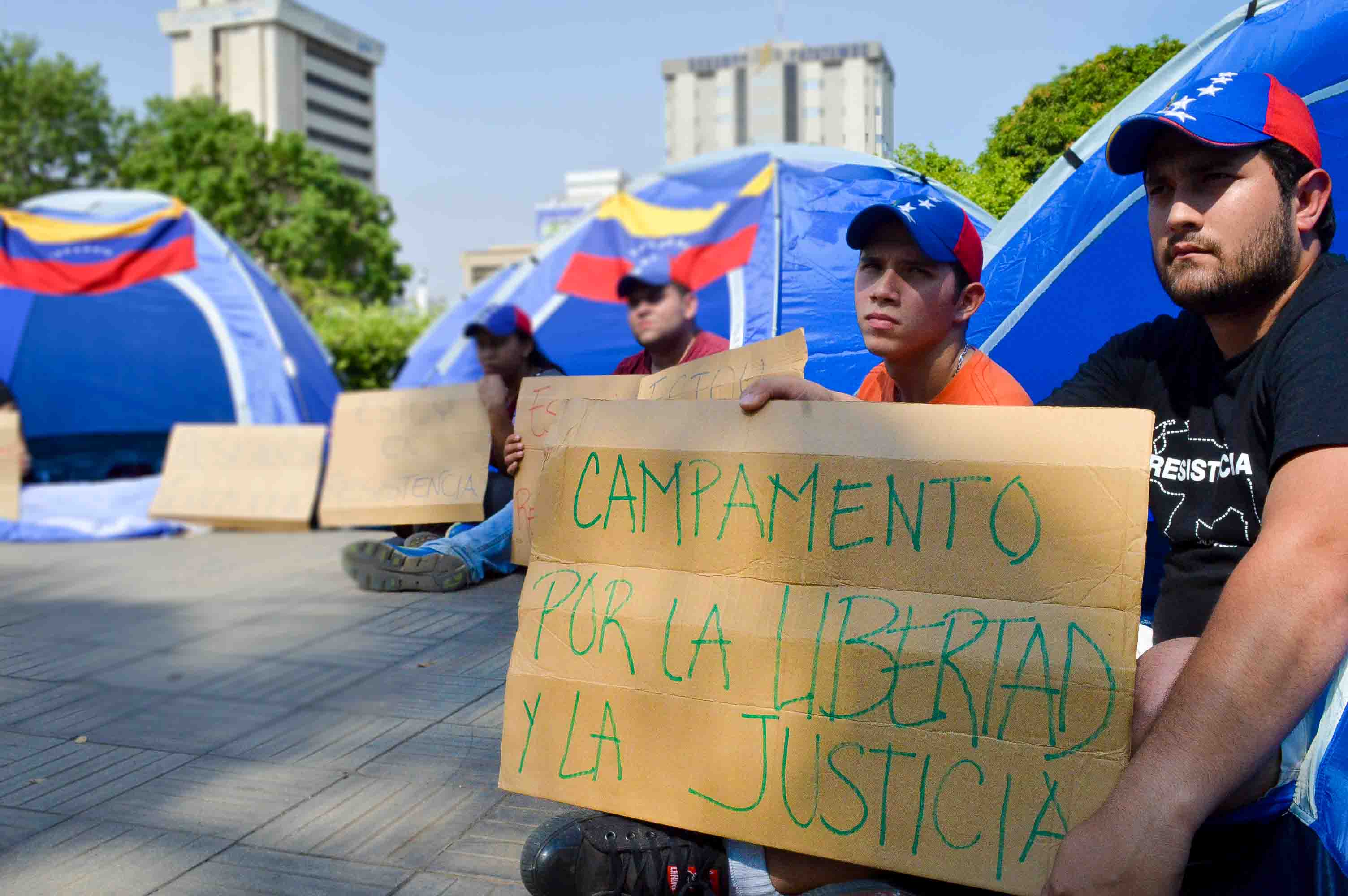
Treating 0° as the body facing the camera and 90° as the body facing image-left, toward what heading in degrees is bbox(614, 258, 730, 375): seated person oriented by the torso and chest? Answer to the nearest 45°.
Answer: approximately 45°

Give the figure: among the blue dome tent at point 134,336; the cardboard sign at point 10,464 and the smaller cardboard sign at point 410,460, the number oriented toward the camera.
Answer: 3

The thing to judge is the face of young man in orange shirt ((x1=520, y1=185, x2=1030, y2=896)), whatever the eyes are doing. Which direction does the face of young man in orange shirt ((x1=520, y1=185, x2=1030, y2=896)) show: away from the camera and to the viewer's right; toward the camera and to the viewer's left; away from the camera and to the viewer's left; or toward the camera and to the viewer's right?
toward the camera and to the viewer's left

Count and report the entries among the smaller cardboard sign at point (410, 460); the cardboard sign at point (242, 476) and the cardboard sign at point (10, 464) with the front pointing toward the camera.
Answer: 3

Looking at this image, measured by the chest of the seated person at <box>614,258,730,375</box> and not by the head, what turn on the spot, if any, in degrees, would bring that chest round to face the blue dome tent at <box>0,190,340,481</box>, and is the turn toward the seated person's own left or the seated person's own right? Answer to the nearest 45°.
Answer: approximately 90° to the seated person's own right

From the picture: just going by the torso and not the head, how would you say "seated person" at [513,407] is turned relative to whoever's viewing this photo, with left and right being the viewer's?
facing the viewer and to the left of the viewer

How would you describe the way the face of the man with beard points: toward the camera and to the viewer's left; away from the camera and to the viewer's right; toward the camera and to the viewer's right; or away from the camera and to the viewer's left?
toward the camera and to the viewer's left

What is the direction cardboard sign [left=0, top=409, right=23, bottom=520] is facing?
toward the camera

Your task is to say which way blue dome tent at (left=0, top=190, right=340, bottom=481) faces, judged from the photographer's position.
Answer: facing the viewer

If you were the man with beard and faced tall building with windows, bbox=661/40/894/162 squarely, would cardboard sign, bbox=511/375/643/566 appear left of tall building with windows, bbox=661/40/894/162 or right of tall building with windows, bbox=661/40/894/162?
left

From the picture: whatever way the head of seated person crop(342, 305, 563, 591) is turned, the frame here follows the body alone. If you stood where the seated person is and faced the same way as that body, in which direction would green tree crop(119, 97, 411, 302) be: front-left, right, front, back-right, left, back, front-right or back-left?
back-right
